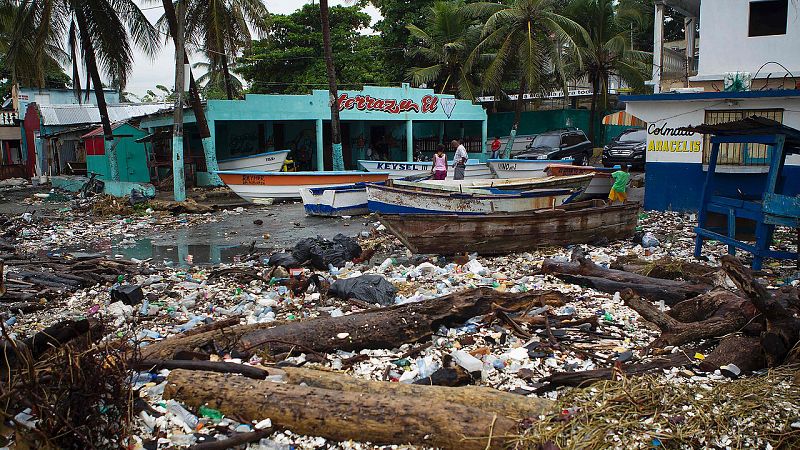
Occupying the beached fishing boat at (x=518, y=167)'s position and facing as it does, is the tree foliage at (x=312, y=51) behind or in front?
in front

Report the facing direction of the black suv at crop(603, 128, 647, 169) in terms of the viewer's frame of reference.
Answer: facing the viewer and to the left of the viewer

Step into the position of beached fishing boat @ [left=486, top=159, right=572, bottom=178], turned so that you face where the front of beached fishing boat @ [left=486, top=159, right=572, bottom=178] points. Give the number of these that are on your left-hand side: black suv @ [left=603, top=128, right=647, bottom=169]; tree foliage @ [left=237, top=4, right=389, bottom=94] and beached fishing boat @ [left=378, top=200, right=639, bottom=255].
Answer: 1

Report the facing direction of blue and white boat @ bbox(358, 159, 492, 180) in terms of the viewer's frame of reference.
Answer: facing to the left of the viewer

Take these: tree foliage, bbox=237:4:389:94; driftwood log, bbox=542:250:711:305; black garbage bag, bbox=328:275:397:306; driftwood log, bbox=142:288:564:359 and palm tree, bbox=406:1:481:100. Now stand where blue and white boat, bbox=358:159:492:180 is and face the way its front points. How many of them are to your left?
3

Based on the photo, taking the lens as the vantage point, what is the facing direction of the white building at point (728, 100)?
facing the viewer

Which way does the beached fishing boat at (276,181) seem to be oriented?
to the viewer's left

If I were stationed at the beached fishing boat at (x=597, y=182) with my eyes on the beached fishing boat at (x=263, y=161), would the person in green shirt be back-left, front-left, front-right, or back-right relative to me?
back-left

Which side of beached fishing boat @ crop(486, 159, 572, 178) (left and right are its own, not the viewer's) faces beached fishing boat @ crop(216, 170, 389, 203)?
front

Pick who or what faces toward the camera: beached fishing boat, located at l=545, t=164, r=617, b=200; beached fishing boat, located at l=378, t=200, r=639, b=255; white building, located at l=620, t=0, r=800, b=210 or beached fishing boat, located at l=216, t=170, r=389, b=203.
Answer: the white building

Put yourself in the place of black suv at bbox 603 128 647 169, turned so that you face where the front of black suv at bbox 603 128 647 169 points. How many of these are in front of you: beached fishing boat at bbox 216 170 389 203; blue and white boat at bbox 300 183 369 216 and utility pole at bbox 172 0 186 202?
3

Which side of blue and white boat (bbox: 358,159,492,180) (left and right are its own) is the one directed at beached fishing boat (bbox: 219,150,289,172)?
front

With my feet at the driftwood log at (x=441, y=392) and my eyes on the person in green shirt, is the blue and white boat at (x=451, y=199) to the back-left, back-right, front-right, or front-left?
front-left

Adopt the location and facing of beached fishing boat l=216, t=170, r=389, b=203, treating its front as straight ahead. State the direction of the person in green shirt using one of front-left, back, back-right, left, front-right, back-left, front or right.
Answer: back-left

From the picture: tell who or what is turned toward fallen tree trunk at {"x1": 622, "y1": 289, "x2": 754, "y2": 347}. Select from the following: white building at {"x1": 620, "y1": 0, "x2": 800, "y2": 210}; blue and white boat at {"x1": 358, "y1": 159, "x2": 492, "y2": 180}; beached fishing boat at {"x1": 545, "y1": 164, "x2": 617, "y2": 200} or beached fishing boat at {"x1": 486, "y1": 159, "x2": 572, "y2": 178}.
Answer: the white building

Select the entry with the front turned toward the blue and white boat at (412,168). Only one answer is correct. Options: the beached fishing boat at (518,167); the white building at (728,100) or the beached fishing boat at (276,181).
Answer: the beached fishing boat at (518,167)

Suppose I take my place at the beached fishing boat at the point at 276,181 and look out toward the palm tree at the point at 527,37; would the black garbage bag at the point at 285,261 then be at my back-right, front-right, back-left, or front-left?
back-right
